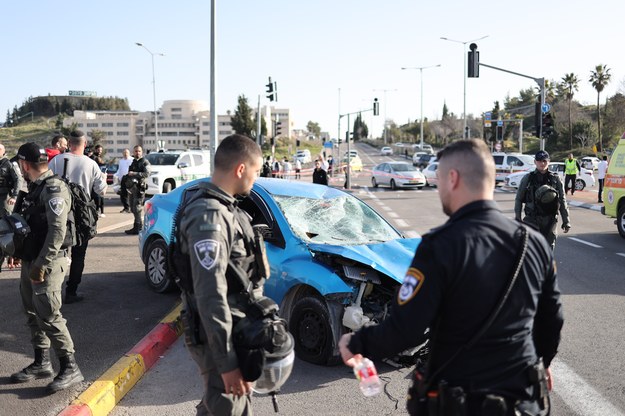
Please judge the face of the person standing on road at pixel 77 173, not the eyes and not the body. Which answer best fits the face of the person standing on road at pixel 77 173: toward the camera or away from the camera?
away from the camera

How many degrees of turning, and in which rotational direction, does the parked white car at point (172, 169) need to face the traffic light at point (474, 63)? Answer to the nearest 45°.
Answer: approximately 135° to its left

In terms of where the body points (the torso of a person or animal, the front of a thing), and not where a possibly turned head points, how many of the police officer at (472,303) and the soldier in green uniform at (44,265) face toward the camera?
0

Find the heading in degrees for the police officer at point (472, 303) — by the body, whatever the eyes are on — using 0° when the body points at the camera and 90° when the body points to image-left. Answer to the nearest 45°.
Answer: approximately 135°

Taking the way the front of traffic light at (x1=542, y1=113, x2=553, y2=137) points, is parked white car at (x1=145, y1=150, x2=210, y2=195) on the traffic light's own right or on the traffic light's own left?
on the traffic light's own right

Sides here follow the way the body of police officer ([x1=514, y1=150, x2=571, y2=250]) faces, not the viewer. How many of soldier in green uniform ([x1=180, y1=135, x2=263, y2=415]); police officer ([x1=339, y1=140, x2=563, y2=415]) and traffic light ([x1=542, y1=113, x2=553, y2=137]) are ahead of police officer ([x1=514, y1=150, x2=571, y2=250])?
2

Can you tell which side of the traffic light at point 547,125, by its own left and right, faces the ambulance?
front

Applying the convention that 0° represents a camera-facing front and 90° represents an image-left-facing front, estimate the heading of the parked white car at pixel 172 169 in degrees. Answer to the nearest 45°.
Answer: approximately 45°

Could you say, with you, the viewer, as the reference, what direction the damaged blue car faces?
facing the viewer and to the right of the viewer

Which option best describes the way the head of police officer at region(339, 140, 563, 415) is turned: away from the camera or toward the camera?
away from the camera

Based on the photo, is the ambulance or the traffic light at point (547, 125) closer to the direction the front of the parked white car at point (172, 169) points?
the ambulance

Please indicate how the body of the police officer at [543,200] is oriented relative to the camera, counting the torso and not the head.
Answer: toward the camera

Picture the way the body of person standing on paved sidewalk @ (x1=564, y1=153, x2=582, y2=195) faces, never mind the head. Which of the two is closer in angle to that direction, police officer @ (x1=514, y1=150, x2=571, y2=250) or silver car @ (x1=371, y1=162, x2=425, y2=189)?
the police officer
